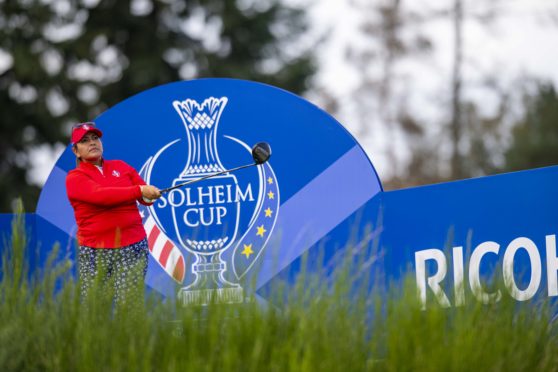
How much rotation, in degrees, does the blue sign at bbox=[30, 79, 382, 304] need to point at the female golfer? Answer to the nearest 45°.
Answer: approximately 45° to its right

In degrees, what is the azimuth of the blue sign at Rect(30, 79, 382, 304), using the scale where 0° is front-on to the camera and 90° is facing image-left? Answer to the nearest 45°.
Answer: approximately 0°

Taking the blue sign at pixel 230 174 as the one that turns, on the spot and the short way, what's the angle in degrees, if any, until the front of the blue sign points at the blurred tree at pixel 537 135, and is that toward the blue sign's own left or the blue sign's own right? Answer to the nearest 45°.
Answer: approximately 135° to the blue sign's own left
